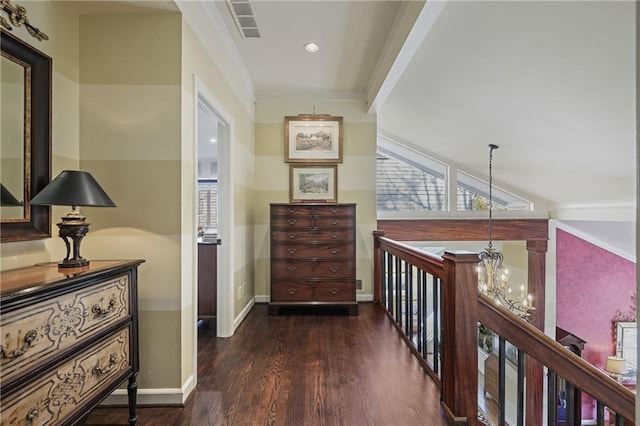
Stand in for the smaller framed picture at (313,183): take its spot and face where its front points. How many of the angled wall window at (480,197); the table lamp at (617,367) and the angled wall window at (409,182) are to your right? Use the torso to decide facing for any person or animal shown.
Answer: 0

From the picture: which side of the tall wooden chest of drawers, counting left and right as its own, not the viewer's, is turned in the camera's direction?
front

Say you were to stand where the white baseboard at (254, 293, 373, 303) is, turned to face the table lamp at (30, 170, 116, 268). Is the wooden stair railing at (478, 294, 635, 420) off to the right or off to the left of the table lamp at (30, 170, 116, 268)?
left

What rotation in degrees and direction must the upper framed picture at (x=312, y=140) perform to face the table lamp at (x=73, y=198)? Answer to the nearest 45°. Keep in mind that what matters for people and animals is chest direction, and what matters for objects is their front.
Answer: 0° — it already faces it

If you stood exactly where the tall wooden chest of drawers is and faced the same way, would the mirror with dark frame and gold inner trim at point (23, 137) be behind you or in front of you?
in front

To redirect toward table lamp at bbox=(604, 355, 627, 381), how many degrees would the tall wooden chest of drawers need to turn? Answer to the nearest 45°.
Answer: approximately 90° to its left

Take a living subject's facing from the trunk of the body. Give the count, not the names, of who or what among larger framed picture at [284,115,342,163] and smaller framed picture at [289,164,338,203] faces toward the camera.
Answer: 2

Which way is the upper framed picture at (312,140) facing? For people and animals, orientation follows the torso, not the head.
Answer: toward the camera

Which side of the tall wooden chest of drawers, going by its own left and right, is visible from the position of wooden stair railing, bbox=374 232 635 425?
front

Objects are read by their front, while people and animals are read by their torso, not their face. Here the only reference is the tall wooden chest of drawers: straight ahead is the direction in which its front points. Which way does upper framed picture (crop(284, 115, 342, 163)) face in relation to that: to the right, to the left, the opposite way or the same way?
the same way

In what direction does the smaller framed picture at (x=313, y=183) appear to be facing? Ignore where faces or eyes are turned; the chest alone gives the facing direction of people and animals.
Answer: toward the camera

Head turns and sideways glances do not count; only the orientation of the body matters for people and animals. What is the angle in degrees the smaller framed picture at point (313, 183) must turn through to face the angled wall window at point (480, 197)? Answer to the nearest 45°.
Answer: approximately 135° to its left

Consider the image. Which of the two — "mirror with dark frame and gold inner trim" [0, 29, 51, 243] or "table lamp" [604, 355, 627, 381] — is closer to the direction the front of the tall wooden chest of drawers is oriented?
the mirror with dark frame and gold inner trim

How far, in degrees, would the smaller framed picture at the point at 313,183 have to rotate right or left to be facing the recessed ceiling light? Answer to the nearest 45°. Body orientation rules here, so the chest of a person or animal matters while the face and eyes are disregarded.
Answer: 0° — it already faces it
